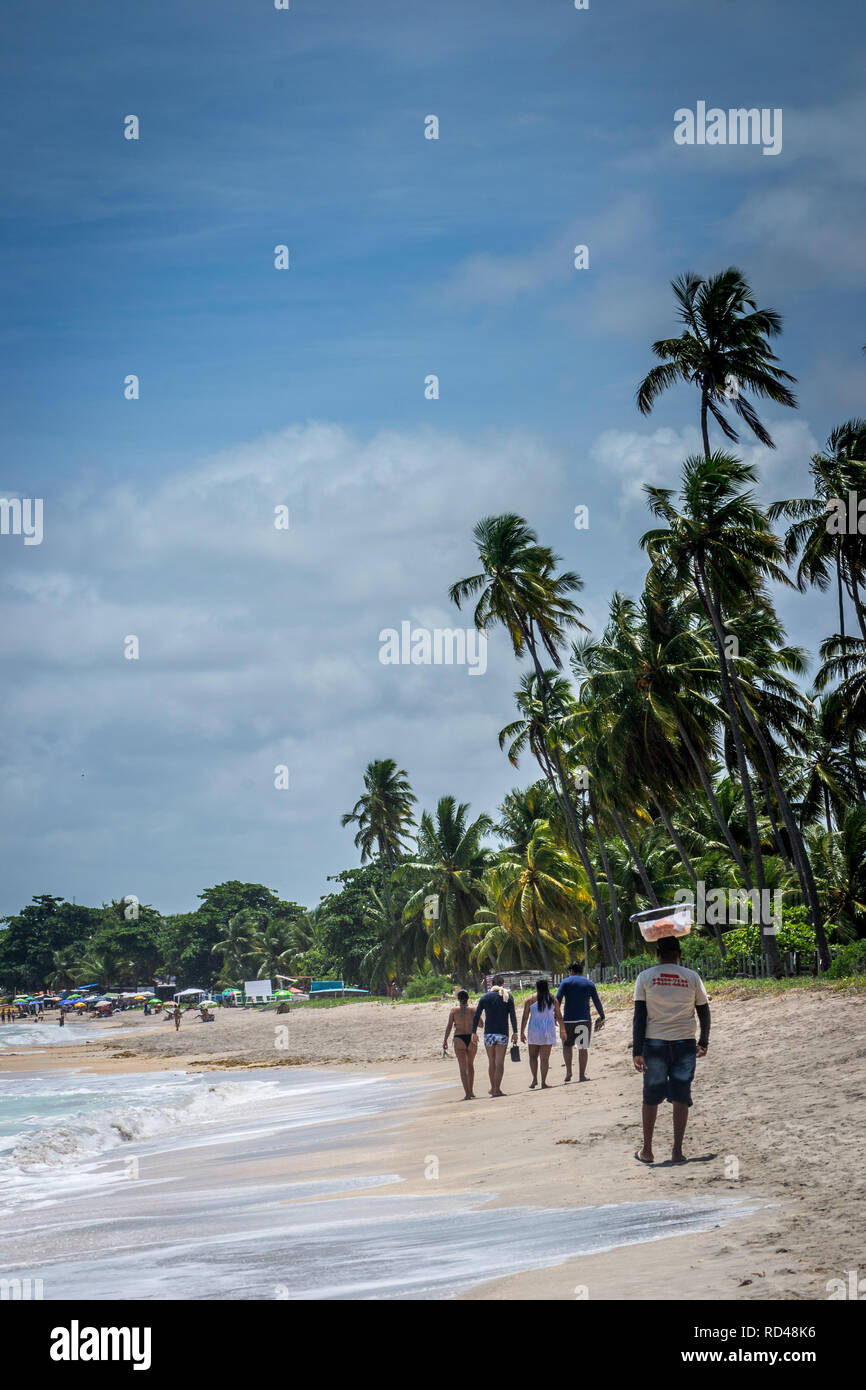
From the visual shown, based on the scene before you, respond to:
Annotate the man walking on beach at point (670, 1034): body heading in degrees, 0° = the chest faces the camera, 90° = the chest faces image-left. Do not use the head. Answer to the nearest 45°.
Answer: approximately 180°

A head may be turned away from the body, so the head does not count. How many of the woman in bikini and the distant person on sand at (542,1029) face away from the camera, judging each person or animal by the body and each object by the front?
2

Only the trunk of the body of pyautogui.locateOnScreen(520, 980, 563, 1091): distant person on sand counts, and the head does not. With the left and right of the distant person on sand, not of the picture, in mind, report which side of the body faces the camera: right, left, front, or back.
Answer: back

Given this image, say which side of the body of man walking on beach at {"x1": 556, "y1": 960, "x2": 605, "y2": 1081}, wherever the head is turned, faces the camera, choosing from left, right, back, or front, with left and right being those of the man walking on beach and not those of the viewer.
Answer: back

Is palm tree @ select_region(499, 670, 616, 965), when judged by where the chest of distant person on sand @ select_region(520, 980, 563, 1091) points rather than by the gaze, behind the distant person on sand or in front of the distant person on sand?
in front

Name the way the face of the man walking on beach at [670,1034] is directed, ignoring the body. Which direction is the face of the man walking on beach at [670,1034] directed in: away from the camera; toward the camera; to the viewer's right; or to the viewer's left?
away from the camera

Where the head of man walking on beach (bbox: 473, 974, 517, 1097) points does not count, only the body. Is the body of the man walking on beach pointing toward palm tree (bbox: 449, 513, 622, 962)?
yes

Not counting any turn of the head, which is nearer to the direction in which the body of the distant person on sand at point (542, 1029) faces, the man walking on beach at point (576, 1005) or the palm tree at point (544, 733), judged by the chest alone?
the palm tree

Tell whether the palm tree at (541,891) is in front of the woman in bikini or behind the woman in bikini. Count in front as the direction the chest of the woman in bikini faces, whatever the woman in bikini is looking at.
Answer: in front

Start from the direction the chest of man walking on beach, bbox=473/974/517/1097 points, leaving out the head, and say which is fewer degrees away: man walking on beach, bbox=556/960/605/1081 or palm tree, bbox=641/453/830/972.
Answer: the palm tree

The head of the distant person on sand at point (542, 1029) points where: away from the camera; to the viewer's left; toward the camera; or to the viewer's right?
away from the camera

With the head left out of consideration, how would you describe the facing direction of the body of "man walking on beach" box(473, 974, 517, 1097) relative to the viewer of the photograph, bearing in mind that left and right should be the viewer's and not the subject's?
facing away from the viewer

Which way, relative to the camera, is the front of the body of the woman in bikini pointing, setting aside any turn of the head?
away from the camera
